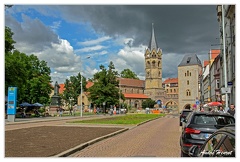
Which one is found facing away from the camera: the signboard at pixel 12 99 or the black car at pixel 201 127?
the black car

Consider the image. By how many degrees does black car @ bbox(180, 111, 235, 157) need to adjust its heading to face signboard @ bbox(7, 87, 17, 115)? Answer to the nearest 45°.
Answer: approximately 45° to its left

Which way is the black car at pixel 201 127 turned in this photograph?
away from the camera

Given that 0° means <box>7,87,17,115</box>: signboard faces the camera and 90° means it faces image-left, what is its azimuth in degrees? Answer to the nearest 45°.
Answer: approximately 0°

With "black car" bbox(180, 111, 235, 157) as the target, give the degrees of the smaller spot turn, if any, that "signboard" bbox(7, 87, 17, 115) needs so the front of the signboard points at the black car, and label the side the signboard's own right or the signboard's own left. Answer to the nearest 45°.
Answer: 0° — it already faces it

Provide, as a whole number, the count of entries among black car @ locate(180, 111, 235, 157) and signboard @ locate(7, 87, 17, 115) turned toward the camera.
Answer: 1
